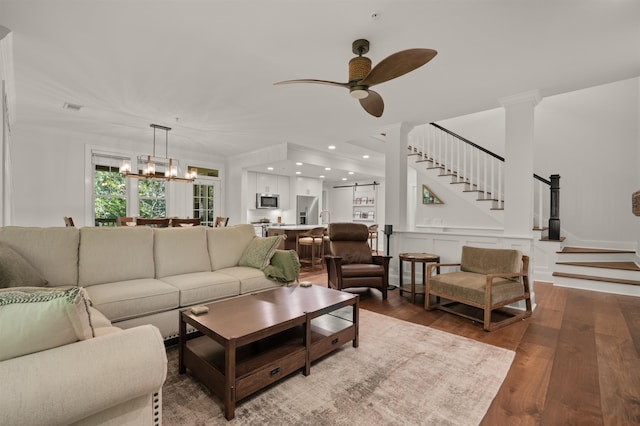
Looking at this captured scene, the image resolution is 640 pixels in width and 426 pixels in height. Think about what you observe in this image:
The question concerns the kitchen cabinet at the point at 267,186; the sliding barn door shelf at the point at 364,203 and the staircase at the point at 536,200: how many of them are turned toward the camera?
3

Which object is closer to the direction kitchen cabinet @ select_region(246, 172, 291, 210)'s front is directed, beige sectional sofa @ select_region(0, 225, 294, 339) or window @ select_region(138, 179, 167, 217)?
the beige sectional sofa

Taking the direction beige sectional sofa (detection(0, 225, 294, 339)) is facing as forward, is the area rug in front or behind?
in front

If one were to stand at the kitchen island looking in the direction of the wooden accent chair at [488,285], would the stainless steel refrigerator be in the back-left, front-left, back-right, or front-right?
back-left

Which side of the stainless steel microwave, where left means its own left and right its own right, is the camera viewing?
front

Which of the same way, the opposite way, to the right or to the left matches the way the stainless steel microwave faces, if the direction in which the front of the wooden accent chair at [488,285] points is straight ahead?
to the left

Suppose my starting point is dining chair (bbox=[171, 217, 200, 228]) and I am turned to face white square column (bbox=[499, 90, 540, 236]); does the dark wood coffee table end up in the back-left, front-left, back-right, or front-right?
front-right

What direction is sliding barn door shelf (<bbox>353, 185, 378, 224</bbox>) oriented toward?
toward the camera

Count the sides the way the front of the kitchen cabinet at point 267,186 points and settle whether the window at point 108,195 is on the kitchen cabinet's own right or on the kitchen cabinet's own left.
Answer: on the kitchen cabinet's own right

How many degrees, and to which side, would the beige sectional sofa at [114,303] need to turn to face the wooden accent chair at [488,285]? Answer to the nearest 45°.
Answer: approximately 45° to its left

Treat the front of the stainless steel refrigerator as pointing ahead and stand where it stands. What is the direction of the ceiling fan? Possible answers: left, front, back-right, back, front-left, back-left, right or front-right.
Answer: front

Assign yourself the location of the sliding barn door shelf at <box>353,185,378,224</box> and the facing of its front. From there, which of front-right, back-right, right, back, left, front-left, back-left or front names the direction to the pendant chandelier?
front-right

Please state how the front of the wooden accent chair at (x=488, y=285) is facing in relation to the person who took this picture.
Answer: facing the viewer and to the left of the viewer

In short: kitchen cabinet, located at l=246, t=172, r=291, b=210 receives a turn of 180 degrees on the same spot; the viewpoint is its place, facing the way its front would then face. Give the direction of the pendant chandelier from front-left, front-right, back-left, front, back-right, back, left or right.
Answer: back-left
